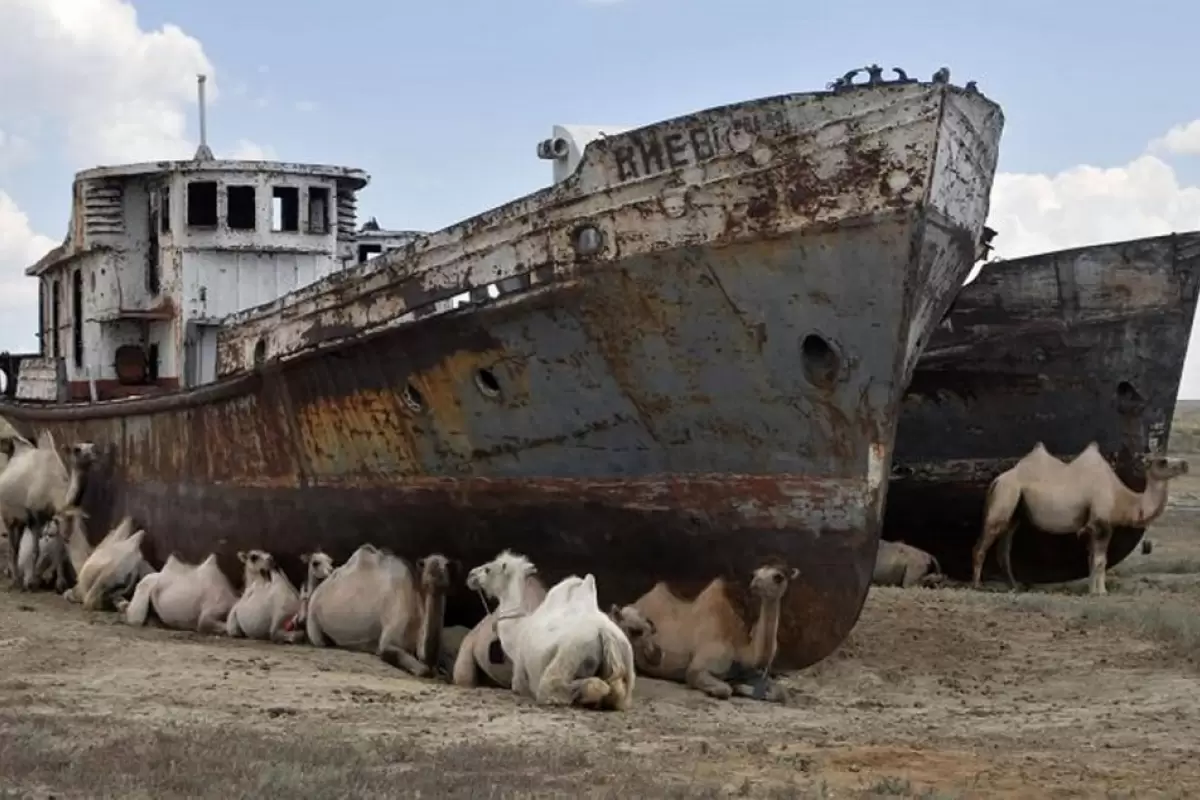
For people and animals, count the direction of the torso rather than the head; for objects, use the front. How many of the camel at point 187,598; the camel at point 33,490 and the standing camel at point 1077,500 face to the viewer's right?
3

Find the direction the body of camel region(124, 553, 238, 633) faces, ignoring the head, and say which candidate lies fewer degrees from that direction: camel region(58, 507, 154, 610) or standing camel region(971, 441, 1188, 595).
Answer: the standing camel

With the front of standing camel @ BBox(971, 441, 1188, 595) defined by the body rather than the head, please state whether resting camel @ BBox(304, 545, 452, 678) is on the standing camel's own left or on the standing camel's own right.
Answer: on the standing camel's own right

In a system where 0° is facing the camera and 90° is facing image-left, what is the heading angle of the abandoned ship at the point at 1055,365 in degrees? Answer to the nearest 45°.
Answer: approximately 315°

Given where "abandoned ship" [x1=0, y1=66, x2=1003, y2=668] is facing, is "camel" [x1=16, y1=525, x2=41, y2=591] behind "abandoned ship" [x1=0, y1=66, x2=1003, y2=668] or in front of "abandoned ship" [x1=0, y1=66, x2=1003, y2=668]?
behind

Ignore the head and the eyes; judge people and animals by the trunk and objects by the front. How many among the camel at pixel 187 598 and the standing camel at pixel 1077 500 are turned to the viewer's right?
2

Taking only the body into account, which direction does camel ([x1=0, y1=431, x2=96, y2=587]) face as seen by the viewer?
to the viewer's right

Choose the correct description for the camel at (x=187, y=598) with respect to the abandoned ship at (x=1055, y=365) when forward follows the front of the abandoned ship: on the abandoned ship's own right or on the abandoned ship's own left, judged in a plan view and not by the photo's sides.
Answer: on the abandoned ship's own right

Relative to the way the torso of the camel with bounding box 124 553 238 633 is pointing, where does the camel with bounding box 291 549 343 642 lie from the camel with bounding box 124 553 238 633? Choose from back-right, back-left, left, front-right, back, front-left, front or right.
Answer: front-right

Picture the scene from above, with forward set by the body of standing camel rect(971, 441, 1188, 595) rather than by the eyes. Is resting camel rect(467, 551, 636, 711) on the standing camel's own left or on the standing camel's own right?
on the standing camel's own right

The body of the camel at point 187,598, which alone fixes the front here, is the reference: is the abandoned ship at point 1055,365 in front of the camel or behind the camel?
in front

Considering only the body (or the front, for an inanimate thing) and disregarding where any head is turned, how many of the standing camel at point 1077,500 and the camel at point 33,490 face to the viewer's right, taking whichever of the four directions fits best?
2

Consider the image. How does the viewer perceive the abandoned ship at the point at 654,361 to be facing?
facing the viewer and to the right of the viewer
